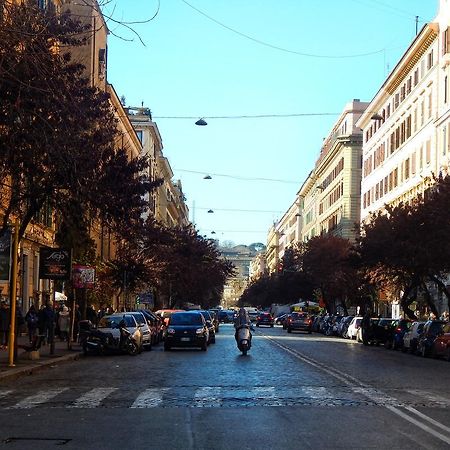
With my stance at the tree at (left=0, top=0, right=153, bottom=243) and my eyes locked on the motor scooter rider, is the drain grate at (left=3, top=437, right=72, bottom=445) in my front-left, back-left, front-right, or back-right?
back-right

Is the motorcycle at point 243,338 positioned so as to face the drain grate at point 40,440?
yes

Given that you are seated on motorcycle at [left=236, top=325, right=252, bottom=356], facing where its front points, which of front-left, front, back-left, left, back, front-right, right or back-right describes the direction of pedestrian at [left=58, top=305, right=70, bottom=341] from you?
back-right

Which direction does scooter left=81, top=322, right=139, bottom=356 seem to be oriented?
to the viewer's right

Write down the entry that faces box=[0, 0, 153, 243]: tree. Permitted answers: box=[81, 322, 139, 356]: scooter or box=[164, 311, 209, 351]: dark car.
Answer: the dark car
